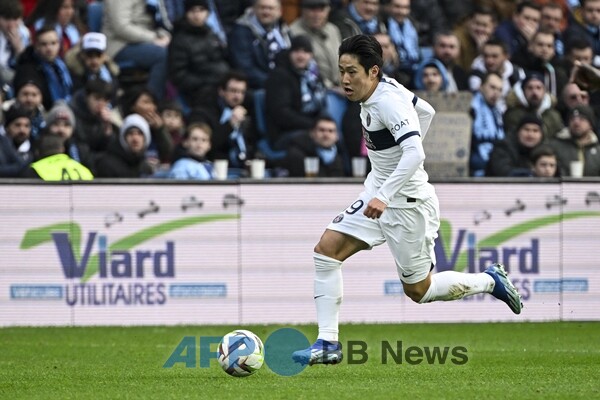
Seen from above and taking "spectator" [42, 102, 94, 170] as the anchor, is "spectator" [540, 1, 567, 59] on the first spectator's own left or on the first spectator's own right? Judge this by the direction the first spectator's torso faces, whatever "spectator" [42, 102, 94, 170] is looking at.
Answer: on the first spectator's own left

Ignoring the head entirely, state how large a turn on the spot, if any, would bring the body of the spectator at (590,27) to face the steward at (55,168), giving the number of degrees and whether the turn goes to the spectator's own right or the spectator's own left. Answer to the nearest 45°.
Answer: approximately 45° to the spectator's own right

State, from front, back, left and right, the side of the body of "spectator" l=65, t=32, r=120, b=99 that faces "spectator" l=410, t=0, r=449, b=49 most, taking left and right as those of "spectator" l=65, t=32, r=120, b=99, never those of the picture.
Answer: left

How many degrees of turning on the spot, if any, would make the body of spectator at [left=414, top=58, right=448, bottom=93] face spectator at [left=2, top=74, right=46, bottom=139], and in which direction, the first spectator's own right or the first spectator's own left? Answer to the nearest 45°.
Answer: approximately 90° to the first spectator's own right

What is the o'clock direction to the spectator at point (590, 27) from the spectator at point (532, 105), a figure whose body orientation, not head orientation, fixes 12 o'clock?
the spectator at point (590, 27) is roughly at 7 o'clock from the spectator at point (532, 105).

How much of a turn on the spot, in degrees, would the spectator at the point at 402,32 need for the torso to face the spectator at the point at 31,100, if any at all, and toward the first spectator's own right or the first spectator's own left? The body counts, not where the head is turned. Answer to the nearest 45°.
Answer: approximately 45° to the first spectator's own right

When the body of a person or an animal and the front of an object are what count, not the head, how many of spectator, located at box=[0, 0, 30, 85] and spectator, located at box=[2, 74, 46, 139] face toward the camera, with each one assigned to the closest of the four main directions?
2

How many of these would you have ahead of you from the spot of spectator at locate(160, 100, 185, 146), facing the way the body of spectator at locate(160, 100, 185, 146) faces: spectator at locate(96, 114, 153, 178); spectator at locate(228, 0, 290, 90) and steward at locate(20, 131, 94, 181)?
2

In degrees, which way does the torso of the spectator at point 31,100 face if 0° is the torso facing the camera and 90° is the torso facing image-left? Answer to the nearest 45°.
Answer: approximately 0°

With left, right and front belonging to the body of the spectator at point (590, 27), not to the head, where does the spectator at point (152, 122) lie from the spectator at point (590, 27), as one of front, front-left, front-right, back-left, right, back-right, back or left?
front-right

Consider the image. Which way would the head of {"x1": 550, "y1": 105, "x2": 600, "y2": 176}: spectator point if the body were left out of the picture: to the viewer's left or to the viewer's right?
to the viewer's left
